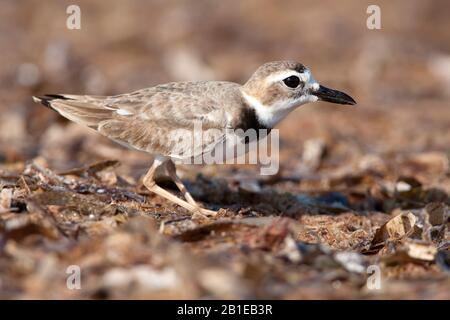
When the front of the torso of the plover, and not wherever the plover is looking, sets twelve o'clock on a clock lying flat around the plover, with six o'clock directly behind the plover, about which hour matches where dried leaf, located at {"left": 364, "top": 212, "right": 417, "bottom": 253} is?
The dried leaf is roughly at 1 o'clock from the plover.

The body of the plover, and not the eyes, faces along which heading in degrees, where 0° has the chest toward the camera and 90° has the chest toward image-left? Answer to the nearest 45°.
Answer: approximately 270°
